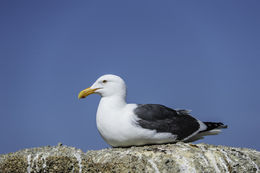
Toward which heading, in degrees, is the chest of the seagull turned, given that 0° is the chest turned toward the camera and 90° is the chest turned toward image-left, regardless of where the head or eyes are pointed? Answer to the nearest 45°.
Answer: approximately 90°
